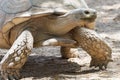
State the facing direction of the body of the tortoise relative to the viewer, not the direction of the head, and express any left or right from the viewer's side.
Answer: facing the viewer and to the right of the viewer
